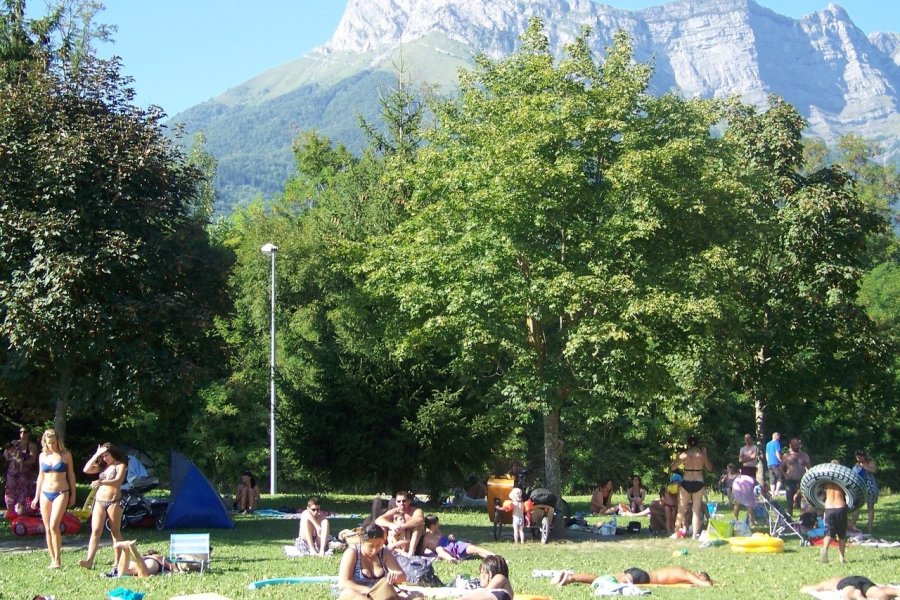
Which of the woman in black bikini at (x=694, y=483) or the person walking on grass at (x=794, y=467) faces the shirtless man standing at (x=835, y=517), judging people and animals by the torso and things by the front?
the person walking on grass

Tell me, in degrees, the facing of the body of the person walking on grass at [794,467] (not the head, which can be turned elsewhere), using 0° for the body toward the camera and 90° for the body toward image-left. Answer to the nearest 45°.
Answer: approximately 0°

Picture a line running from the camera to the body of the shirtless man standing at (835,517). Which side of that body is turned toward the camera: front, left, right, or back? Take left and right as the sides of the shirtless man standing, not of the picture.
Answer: back

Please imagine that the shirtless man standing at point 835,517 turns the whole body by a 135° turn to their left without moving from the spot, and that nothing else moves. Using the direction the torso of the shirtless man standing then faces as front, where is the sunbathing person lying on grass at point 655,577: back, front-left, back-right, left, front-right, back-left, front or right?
front

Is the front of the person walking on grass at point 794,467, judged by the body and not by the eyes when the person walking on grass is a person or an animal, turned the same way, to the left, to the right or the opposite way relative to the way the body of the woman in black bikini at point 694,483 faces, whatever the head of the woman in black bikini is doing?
the opposite way

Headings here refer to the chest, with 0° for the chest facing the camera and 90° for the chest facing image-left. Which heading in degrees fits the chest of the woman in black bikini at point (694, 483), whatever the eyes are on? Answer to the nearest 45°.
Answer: approximately 180°
